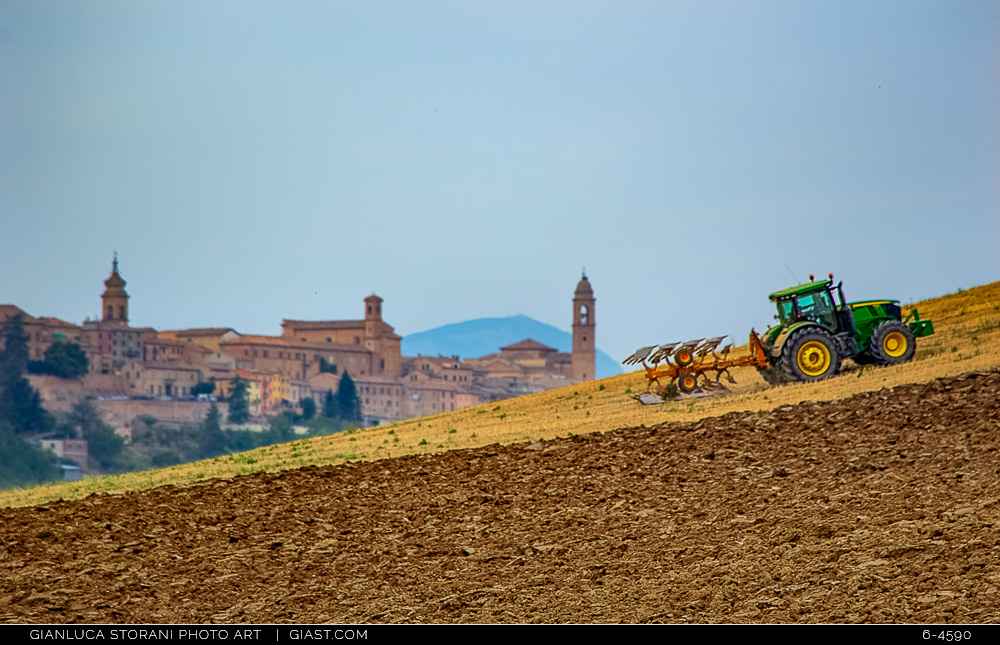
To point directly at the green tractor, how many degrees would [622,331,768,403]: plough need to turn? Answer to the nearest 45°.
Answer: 0° — it already faces it

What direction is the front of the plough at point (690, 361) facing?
to the viewer's right
